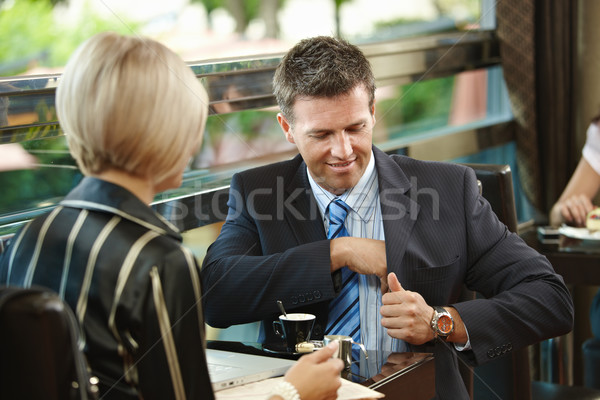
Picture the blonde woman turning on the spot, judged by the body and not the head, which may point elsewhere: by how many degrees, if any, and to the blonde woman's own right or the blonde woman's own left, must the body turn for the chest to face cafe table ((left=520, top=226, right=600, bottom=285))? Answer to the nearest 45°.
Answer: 0° — they already face it

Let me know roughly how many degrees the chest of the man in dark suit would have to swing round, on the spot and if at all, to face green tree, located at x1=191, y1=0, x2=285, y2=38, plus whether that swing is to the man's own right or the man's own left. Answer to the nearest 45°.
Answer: approximately 180°

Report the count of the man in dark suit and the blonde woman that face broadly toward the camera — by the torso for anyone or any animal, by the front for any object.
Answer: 1

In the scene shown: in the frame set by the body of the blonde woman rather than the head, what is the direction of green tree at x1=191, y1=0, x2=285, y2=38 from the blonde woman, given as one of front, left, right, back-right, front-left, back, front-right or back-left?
front-left

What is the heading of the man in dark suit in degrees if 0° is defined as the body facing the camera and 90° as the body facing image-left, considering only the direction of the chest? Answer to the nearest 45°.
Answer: approximately 0°

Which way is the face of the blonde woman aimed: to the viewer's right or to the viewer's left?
to the viewer's right

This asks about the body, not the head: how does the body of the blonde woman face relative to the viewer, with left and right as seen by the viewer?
facing away from the viewer and to the right of the viewer

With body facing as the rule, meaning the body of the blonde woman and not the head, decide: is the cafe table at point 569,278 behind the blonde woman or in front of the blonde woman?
in front

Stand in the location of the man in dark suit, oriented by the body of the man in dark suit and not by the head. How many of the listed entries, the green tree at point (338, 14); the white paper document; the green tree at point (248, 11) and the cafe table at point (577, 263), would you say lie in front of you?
1

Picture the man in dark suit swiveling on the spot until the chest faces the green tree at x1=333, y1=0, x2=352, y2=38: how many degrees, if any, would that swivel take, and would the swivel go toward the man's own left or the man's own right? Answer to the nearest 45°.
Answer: approximately 180°

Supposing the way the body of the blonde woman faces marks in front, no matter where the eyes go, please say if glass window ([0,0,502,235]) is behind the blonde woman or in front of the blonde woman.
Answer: in front
